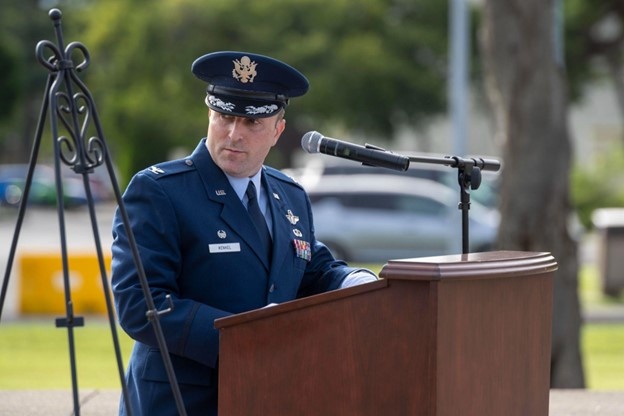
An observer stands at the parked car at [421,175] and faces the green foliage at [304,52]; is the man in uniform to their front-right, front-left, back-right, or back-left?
back-left

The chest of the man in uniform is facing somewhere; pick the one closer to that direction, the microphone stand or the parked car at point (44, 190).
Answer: the microphone stand

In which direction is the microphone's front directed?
to the viewer's left

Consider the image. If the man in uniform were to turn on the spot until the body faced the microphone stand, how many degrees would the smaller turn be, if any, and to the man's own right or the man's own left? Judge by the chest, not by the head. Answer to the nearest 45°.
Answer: approximately 45° to the man's own left

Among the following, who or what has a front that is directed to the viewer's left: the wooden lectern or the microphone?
the microphone

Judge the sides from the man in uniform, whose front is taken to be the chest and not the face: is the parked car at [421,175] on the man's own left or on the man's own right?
on the man's own left

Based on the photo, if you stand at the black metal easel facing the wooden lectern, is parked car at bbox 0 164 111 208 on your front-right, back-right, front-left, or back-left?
back-left

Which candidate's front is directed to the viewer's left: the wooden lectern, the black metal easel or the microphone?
the microphone

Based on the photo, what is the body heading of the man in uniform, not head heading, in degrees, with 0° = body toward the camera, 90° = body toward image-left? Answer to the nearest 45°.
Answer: approximately 315°
